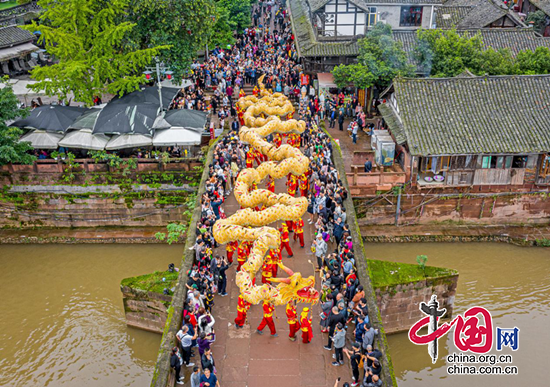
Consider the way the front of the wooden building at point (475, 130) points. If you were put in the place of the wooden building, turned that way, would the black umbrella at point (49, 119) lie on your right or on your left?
on your right

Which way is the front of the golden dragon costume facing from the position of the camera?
facing the viewer and to the right of the viewer

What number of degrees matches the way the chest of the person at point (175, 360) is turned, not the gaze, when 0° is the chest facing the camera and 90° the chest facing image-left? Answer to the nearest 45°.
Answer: approximately 270°

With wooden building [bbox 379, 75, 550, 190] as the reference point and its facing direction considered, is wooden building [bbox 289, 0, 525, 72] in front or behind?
behind

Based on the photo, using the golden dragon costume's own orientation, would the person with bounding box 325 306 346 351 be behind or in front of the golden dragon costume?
in front

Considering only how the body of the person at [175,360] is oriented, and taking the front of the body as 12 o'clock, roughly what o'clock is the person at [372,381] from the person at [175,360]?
the person at [372,381] is roughly at 1 o'clock from the person at [175,360].

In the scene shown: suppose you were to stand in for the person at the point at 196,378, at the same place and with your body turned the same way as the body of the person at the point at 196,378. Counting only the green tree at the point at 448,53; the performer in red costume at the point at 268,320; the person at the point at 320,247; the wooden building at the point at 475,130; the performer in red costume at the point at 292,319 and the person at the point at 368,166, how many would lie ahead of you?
6

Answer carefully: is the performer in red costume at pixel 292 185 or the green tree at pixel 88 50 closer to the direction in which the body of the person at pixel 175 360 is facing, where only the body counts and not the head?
the performer in red costume

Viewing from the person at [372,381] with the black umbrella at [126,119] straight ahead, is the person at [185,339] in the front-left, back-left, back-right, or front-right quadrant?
front-left

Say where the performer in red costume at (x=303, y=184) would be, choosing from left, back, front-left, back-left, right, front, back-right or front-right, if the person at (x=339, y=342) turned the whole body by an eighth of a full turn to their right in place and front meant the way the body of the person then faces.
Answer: front-right

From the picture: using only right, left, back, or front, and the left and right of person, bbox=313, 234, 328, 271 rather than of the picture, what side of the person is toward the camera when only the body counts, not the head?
left

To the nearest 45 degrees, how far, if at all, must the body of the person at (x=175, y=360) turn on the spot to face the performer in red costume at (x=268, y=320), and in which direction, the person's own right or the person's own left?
0° — they already face them

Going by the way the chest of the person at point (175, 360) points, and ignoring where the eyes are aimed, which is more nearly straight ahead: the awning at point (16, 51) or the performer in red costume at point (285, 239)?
the performer in red costume

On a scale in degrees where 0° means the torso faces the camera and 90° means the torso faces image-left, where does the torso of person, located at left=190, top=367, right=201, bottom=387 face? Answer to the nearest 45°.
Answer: approximately 225°

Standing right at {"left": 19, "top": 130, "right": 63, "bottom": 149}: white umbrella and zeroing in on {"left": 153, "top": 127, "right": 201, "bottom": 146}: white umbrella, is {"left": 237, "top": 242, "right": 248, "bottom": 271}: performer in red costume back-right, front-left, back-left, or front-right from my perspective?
front-right

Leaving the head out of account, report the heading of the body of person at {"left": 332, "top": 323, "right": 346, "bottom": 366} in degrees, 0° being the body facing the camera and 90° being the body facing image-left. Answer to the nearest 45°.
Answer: approximately 90°

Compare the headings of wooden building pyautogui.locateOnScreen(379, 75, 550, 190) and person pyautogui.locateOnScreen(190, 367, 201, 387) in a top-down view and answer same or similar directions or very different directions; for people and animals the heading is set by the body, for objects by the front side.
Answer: very different directions

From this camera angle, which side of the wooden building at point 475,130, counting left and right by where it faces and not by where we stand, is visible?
front
